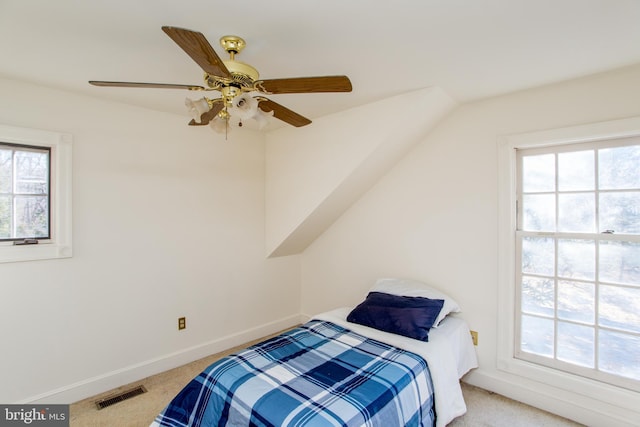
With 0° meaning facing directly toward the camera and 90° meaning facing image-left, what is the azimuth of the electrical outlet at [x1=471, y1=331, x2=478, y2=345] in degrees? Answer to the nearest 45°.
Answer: approximately 45°

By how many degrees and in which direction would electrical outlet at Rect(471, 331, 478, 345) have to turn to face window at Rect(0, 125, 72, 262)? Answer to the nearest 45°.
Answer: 0° — it already faces it

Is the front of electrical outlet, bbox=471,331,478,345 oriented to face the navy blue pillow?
no

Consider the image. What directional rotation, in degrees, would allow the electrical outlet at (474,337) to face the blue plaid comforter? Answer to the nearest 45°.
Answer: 0° — it already faces it

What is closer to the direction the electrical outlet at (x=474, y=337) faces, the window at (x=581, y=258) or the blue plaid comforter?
the blue plaid comforter

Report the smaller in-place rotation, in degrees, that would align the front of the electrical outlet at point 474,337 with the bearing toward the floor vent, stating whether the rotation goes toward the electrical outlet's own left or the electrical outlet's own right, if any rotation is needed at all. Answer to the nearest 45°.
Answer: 0° — it already faces it

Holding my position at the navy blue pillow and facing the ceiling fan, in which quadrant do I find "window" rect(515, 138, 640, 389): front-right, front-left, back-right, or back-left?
back-left

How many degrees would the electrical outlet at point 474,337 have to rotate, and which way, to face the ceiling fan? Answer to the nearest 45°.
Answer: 0° — it already faces it

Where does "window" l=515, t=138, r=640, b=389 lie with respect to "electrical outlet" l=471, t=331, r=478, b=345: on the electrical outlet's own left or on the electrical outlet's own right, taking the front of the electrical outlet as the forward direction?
on the electrical outlet's own left
